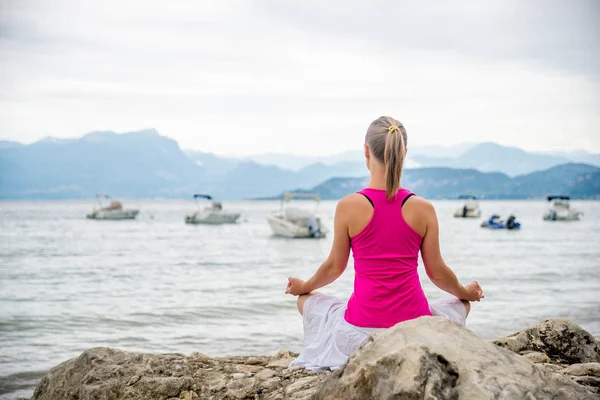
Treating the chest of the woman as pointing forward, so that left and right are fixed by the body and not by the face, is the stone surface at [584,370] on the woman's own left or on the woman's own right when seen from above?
on the woman's own right

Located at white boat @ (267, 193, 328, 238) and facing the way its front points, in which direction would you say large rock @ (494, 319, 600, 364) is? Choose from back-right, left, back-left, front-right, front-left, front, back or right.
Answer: back-left

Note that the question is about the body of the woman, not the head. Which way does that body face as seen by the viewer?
away from the camera

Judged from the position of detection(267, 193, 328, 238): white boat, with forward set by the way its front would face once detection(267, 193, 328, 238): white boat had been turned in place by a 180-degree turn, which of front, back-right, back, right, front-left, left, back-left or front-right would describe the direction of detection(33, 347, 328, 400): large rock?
front-right

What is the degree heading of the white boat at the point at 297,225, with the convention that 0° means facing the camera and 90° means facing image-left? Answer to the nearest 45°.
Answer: approximately 135°

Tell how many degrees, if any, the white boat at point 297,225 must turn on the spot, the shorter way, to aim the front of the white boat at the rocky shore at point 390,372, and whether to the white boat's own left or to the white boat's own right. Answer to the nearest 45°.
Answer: approximately 135° to the white boat's own left

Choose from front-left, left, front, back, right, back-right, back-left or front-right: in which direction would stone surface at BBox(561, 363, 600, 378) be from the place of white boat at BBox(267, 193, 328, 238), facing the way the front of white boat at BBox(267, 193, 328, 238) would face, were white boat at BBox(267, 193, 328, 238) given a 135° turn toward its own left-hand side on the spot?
front

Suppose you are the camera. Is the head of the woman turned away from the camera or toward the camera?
away from the camera

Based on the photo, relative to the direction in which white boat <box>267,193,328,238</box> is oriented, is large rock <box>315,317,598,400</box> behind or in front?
behind

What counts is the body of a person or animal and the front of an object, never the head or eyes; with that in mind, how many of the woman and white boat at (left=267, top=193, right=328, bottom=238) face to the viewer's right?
0
